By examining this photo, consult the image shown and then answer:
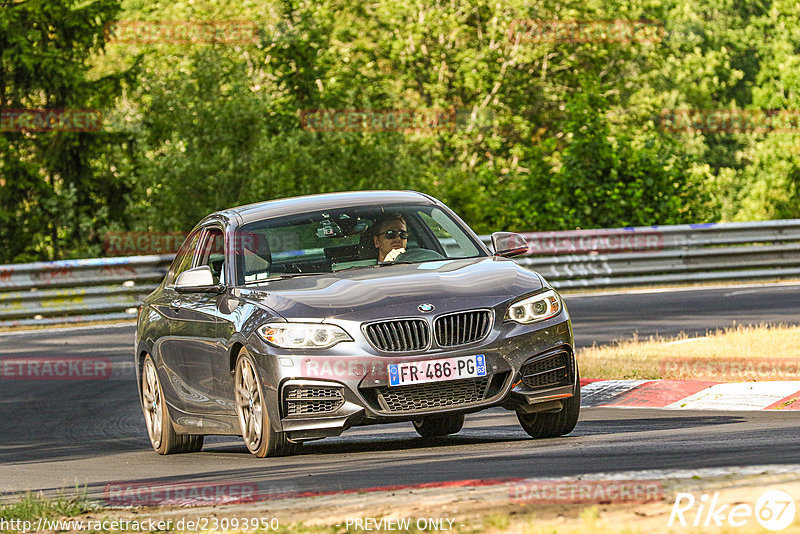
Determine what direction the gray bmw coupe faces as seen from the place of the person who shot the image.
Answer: facing the viewer and to the right of the viewer

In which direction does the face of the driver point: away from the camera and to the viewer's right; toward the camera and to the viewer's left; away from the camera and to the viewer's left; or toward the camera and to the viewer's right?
toward the camera and to the viewer's right

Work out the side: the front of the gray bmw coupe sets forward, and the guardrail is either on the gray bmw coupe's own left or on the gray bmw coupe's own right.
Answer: on the gray bmw coupe's own left
